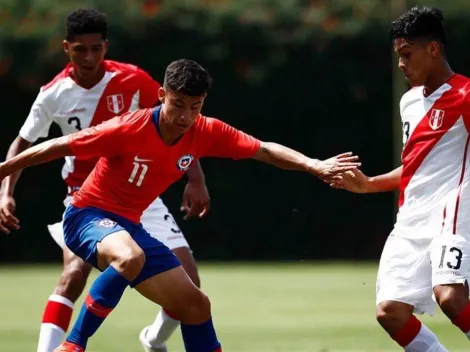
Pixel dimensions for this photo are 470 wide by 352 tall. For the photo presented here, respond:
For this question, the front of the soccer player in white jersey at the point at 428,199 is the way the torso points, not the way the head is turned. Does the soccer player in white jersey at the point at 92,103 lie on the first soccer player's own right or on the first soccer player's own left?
on the first soccer player's own right

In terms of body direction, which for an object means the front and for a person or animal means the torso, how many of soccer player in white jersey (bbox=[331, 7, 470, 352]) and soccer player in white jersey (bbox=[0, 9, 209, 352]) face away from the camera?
0

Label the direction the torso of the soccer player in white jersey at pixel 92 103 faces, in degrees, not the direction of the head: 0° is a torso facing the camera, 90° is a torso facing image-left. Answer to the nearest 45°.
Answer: approximately 0°

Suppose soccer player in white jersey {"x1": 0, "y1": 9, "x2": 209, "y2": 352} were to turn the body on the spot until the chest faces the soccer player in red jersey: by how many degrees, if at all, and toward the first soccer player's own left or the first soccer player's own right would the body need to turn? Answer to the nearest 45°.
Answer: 0° — they already face them

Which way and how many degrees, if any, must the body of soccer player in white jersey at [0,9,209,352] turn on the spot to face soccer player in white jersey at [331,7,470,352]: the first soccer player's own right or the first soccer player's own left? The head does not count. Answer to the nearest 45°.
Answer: approximately 45° to the first soccer player's own left

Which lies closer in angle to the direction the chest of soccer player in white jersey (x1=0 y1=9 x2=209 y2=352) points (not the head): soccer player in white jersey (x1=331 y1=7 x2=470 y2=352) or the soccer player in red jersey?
the soccer player in red jersey
